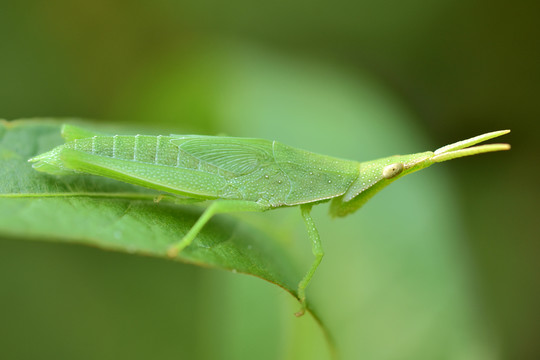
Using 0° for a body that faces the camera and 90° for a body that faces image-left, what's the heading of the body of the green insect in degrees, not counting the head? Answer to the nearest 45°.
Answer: approximately 270°
